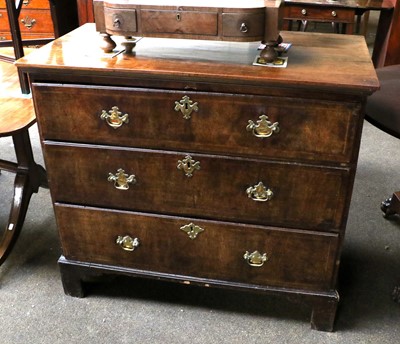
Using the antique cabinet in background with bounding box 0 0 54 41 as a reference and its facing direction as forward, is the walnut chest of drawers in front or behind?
in front

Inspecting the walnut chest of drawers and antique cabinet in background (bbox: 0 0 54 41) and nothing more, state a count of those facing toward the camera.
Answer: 2

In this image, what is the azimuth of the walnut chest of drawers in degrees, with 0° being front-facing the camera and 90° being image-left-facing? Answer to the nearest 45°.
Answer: approximately 0°

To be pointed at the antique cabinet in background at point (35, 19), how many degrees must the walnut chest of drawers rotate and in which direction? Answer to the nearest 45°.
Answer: approximately 135° to its right

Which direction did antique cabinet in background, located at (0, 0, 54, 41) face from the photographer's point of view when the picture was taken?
facing the viewer
